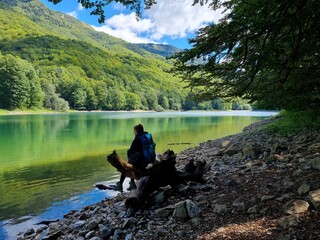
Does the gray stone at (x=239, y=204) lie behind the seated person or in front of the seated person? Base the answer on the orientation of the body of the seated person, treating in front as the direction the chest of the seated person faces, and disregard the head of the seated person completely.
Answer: behind

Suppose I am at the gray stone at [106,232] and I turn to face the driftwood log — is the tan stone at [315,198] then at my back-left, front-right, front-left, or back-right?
front-right

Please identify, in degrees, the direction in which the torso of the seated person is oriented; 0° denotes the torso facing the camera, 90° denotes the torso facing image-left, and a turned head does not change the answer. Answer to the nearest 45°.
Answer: approximately 135°

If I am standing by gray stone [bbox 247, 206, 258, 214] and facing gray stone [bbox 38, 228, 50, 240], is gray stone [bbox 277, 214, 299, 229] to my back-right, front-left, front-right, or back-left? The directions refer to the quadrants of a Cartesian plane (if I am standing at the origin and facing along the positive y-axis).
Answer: back-left

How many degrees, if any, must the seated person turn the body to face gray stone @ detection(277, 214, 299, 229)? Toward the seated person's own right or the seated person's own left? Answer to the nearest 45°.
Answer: approximately 180°

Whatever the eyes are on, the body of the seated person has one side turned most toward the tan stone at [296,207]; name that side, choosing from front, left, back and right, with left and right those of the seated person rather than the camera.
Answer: back

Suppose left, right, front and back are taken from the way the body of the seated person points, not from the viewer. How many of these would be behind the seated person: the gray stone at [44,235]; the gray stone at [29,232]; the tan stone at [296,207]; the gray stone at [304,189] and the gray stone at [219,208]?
3

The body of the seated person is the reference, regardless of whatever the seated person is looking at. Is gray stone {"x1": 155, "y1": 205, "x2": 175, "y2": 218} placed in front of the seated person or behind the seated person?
behind

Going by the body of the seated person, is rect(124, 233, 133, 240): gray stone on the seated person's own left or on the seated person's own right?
on the seated person's own left

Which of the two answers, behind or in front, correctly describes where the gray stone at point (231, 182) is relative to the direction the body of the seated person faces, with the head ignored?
behind

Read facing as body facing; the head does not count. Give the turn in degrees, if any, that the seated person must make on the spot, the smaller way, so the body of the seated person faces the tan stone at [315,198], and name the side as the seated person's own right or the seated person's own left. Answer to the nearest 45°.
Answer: approximately 180°

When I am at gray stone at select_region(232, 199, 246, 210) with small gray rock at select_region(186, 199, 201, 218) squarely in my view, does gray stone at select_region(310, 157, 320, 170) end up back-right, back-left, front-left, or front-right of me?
back-right
